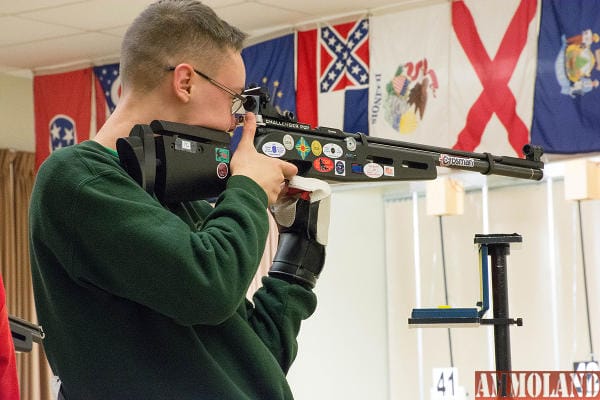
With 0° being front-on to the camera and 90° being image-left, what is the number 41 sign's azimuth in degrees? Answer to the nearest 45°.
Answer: approximately 0°

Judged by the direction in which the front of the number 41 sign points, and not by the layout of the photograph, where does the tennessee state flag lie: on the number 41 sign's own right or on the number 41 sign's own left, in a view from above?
on the number 41 sign's own right

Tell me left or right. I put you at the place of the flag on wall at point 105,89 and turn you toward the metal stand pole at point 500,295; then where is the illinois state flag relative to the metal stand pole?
left

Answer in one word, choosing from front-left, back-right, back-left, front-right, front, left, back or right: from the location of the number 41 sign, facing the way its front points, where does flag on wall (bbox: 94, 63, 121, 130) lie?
back-right
